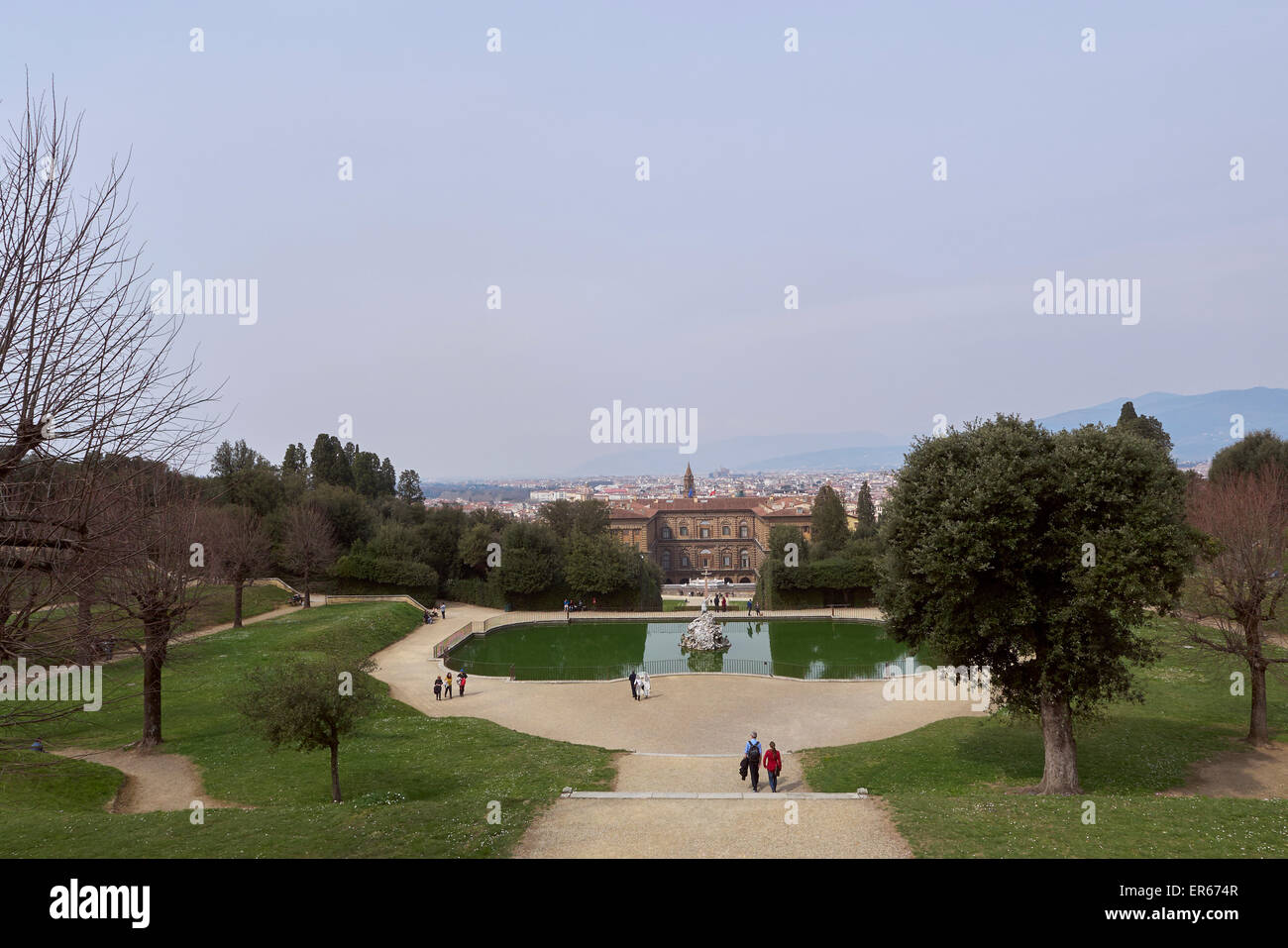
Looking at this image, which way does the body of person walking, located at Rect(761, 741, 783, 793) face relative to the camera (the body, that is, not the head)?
away from the camera

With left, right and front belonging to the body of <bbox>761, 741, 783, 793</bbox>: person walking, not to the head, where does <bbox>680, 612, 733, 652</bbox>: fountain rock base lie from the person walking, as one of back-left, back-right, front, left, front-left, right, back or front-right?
front

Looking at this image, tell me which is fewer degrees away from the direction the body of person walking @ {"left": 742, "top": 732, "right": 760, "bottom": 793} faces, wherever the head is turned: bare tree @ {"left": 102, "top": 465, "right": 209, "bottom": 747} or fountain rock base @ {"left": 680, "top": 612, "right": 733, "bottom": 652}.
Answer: the fountain rock base

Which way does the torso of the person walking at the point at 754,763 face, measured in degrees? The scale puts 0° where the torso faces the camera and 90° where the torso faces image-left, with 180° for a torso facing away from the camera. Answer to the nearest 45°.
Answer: approximately 180°

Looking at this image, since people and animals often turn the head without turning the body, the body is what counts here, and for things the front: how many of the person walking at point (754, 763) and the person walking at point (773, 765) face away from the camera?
2

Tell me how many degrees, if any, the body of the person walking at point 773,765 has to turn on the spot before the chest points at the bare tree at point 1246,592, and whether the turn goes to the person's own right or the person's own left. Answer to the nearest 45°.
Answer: approximately 45° to the person's own right

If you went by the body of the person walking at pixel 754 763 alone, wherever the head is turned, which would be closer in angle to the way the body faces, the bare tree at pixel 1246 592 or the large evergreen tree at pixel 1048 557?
the bare tree

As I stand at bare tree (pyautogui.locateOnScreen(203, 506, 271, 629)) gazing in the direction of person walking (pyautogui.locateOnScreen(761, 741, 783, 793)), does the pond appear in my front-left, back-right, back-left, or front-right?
front-left

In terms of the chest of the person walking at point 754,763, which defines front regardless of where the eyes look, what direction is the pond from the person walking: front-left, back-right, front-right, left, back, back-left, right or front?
front

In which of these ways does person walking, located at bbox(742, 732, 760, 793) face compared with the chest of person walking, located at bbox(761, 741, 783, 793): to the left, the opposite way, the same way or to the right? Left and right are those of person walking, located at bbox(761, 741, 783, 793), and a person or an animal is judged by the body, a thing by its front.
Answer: the same way
